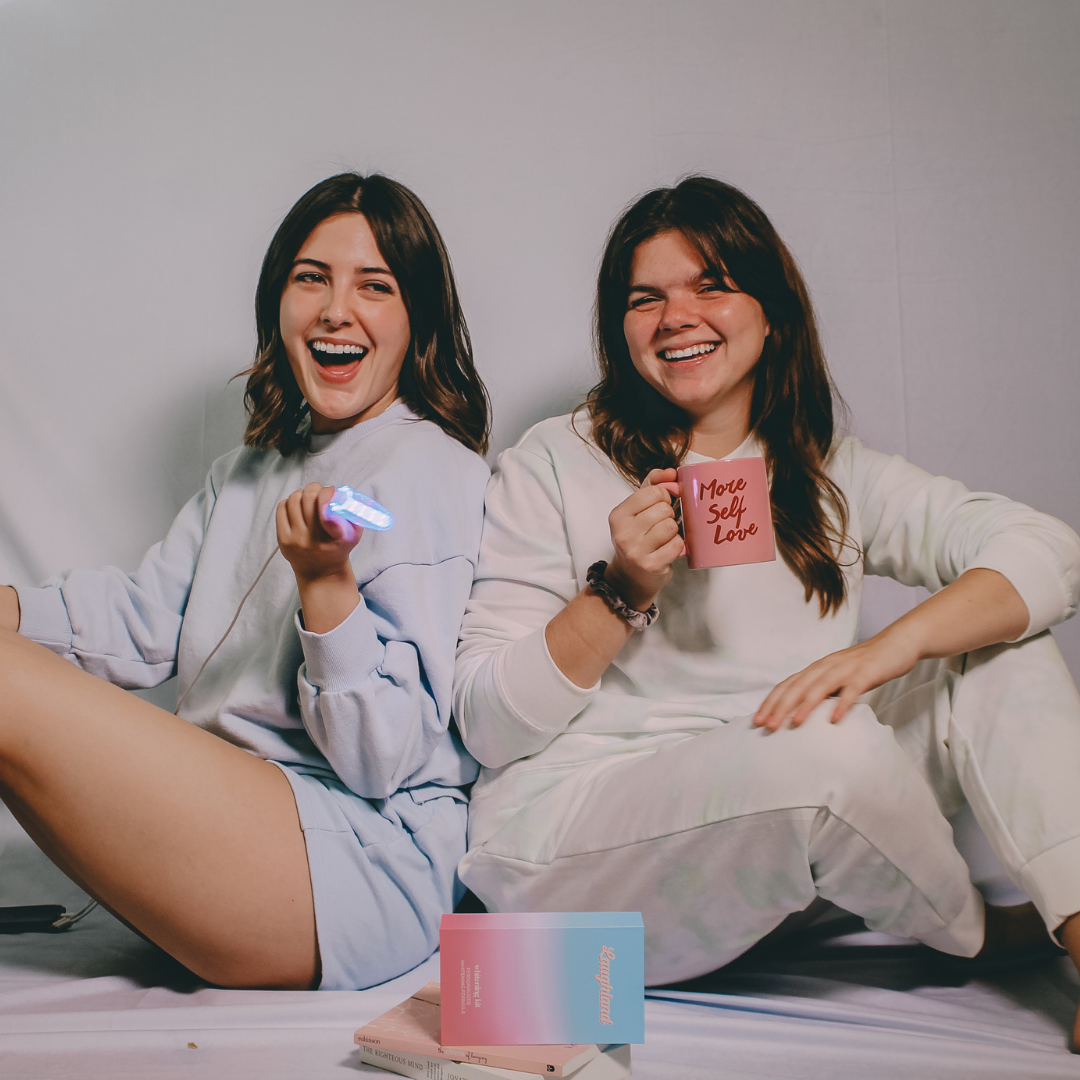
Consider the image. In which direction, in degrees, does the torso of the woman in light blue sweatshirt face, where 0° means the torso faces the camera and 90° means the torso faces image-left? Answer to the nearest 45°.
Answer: approximately 45°

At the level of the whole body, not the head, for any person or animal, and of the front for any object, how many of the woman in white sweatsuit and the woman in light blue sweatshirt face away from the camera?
0

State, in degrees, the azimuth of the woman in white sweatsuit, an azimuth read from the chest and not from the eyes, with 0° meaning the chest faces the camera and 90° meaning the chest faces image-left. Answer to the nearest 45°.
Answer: approximately 315°
